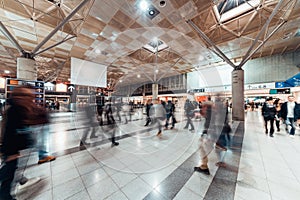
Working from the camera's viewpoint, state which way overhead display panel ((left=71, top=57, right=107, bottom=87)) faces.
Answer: facing the viewer and to the right of the viewer

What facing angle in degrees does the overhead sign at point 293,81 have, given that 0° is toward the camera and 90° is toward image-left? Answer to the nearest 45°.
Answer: approximately 45°

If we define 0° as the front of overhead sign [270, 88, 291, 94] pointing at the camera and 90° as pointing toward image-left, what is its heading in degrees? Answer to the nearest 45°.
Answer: approximately 0°

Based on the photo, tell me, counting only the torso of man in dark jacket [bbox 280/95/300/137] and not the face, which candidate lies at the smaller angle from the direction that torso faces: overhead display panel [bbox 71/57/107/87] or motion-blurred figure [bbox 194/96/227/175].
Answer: the motion-blurred figure

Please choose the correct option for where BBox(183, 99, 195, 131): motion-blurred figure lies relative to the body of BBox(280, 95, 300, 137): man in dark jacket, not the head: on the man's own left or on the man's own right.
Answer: on the man's own right

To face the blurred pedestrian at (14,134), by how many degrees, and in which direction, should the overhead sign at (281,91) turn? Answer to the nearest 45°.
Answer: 0° — it already faces them

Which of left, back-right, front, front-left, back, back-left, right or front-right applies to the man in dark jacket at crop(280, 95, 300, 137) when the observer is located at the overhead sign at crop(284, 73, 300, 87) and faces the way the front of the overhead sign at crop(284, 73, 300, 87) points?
front-left

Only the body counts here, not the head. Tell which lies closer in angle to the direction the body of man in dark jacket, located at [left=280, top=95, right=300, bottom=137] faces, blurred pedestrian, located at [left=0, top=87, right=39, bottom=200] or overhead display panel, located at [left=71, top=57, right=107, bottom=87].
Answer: the blurred pedestrian

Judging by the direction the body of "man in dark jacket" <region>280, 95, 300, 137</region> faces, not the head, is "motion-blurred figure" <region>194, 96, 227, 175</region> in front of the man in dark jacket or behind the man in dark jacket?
in front

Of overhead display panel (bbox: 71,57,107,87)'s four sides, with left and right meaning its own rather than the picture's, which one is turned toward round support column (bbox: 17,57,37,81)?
right
